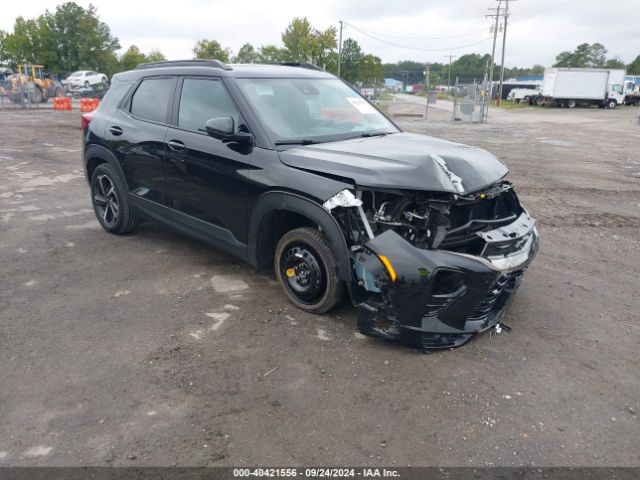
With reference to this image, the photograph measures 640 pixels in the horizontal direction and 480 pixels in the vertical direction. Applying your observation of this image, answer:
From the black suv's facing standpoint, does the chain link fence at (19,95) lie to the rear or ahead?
to the rear

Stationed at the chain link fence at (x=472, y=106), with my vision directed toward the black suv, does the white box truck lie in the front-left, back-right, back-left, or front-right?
back-left

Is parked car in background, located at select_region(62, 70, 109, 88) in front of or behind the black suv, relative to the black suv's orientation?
behind

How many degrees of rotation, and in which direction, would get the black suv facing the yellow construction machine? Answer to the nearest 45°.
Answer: approximately 180°

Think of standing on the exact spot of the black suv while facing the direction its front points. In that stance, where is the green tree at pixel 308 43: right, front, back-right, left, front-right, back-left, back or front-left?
back-left

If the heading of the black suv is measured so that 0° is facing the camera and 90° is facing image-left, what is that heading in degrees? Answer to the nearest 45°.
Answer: approximately 315°

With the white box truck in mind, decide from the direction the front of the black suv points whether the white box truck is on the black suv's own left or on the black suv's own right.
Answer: on the black suv's own left
